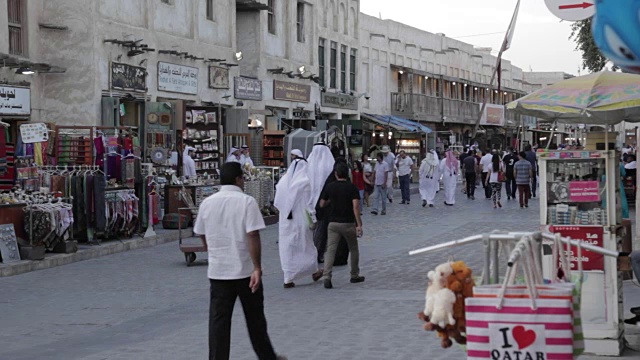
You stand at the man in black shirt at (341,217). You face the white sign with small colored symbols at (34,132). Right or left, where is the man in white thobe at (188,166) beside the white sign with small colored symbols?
right

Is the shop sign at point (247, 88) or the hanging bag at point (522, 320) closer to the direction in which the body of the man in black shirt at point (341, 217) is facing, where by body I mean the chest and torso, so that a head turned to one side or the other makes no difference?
the shop sign

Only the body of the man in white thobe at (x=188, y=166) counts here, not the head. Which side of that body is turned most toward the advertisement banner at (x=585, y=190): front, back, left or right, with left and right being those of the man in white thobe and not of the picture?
right

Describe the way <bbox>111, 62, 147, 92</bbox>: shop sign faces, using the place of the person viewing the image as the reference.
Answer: facing the viewer and to the right of the viewer

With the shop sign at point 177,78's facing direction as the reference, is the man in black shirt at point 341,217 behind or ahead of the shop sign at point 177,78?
ahead

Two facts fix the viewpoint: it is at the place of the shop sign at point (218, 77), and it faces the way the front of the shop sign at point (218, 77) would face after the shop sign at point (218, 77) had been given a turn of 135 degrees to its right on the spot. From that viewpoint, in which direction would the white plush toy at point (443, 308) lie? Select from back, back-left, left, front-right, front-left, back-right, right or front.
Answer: left

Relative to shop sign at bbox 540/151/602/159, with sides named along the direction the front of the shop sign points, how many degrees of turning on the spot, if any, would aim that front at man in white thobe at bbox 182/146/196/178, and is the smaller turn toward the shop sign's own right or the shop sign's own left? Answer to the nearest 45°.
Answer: approximately 135° to the shop sign's own right

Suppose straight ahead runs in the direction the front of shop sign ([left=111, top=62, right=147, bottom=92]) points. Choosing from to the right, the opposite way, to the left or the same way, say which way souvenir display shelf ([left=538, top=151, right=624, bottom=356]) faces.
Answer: to the right

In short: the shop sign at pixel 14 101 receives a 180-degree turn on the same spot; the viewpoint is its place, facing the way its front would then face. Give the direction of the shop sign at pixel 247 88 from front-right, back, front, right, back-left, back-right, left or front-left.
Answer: right

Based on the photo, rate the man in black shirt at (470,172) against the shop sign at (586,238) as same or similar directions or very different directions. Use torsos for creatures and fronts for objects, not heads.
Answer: very different directions

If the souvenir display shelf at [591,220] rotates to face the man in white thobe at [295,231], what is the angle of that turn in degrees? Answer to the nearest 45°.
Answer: approximately 135° to its right

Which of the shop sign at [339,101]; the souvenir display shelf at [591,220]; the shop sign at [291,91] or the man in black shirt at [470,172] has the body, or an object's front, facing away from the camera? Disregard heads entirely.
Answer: the man in black shirt
